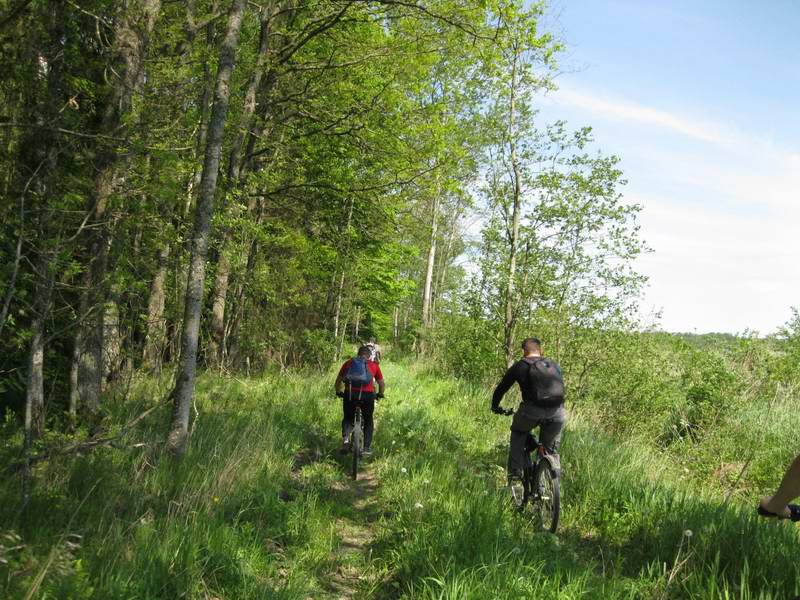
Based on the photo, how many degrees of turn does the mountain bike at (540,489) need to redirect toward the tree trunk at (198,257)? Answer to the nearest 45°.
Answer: approximately 45° to its left

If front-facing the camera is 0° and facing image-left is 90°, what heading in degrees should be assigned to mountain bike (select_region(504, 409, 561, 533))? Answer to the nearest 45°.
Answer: approximately 135°

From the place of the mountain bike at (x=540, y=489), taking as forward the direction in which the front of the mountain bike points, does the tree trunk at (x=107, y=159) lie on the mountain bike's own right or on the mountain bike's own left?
on the mountain bike's own left

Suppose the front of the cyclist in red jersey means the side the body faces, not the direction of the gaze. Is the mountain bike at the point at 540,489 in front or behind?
behind

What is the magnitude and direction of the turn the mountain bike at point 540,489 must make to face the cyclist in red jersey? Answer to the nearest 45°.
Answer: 0° — it already faces them

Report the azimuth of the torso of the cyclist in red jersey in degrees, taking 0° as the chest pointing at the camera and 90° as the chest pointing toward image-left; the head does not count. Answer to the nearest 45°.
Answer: approximately 180°

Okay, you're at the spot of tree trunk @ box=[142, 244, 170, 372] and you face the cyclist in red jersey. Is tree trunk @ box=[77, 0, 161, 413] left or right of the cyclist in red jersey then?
right

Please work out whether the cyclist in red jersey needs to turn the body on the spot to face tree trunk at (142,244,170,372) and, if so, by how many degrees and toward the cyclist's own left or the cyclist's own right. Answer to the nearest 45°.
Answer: approximately 45° to the cyclist's own left
